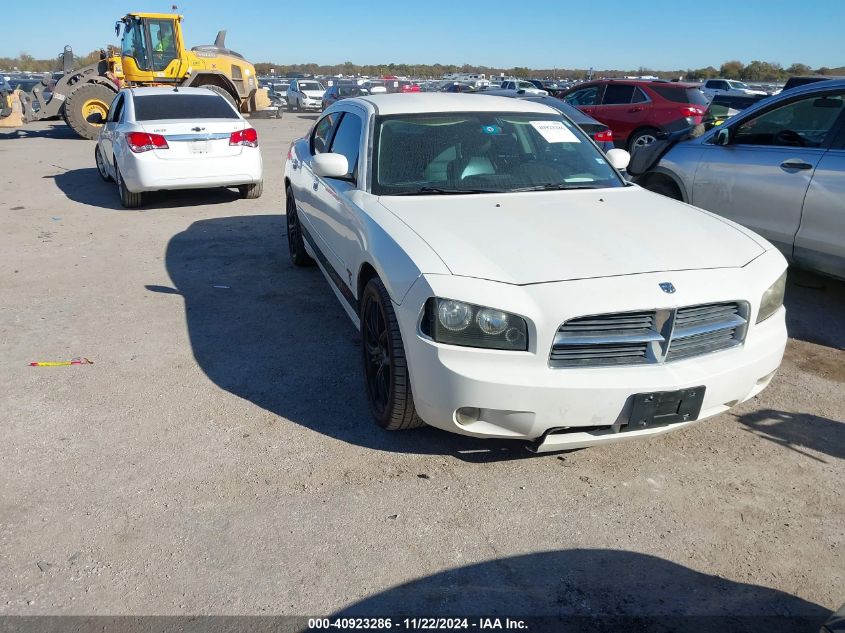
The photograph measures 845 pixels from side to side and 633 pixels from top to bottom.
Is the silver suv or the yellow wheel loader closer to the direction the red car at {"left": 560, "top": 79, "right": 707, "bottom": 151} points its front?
the yellow wheel loader

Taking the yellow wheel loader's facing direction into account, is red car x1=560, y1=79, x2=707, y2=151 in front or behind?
behind

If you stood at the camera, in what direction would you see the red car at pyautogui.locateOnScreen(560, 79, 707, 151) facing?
facing away from the viewer and to the left of the viewer

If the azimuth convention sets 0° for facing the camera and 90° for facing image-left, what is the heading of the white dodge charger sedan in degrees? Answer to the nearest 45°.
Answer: approximately 315°

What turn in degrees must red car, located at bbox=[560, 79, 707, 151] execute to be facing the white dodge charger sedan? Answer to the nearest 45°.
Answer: approximately 135° to its left

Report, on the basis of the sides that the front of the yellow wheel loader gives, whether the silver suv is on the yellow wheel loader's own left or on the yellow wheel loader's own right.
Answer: on the yellow wheel loader's own left

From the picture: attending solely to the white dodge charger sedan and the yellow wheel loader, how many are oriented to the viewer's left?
1

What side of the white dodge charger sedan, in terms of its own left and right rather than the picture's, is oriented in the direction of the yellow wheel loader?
back

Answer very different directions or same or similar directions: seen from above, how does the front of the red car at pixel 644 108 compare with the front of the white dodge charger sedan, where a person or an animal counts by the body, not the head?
very different directions

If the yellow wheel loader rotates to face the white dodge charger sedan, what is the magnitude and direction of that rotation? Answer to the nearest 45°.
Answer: approximately 90° to its left

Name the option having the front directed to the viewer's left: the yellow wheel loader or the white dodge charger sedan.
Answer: the yellow wheel loader

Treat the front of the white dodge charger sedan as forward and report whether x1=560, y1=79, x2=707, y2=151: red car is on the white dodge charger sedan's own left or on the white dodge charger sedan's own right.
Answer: on the white dodge charger sedan's own left

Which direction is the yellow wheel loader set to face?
to the viewer's left
